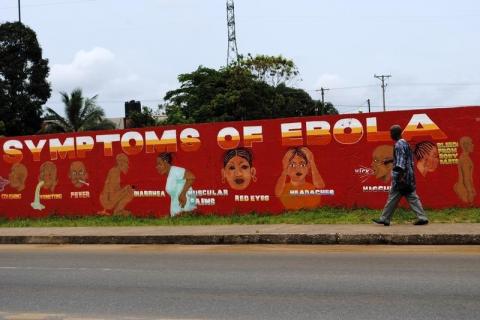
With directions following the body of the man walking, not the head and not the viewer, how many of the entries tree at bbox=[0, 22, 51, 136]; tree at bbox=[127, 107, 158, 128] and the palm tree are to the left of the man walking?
0

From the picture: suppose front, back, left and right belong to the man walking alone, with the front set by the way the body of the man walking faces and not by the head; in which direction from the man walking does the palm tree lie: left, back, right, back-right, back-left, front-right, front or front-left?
front-right

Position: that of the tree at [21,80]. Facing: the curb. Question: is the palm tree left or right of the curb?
left

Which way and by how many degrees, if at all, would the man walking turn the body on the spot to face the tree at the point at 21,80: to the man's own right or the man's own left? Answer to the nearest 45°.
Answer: approximately 45° to the man's own right

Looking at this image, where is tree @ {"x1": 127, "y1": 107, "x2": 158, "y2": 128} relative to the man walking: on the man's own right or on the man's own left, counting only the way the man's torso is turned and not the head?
on the man's own right

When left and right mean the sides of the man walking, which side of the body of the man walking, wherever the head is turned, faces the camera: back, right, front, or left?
left
